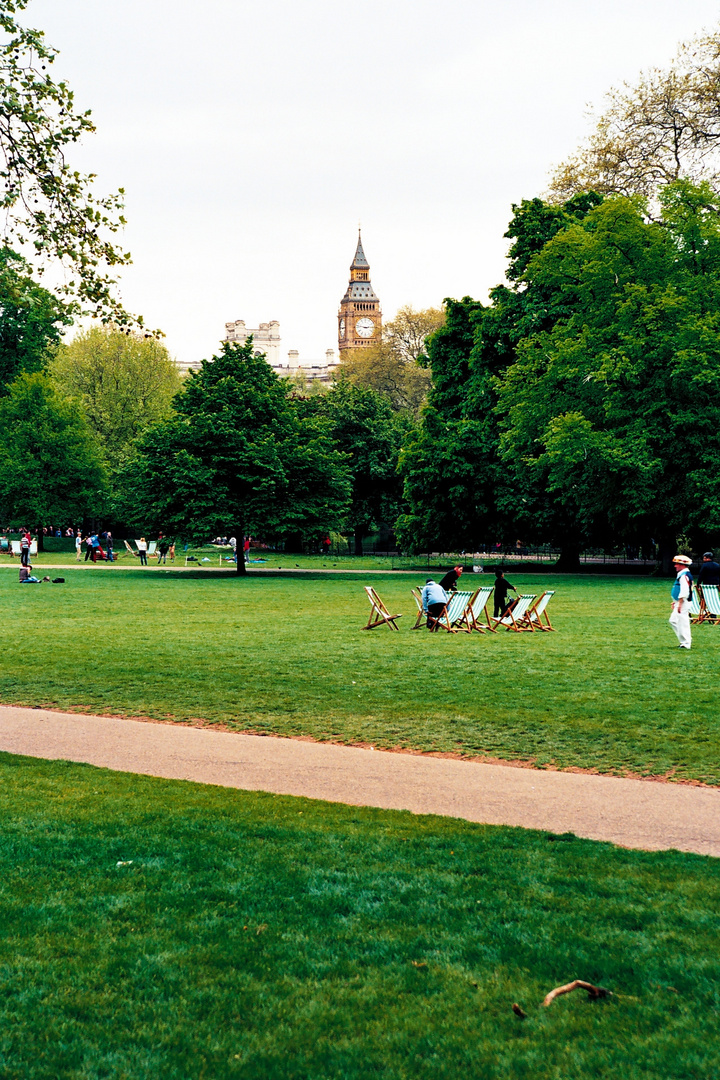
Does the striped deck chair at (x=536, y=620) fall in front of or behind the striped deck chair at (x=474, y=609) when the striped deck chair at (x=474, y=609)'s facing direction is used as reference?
behind

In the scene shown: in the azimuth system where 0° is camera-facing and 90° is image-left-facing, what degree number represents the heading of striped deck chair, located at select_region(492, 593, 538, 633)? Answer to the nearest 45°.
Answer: approximately 45°

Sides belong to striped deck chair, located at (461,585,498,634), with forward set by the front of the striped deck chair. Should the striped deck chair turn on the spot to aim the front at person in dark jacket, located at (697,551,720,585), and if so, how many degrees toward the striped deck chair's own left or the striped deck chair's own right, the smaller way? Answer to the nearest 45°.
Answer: approximately 180°

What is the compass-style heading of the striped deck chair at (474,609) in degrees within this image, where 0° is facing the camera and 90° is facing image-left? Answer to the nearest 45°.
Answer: approximately 45°
